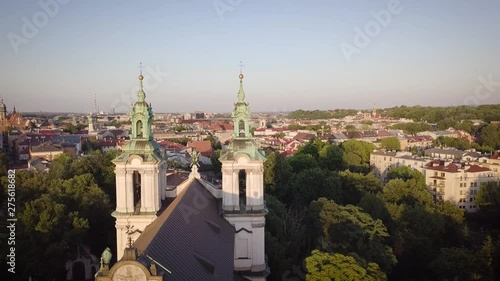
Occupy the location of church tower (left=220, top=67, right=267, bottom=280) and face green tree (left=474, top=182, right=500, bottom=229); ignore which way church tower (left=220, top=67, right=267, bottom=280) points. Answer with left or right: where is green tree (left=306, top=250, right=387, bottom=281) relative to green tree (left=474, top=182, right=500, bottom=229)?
right

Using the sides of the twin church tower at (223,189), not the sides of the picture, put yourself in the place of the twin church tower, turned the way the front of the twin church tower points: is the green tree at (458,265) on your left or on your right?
on your right

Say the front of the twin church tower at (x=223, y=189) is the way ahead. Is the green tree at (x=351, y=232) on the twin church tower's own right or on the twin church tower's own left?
on the twin church tower's own right

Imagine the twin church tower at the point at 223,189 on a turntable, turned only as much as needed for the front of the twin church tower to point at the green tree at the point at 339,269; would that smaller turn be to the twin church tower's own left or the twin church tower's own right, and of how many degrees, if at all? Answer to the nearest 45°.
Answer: approximately 90° to the twin church tower's own right

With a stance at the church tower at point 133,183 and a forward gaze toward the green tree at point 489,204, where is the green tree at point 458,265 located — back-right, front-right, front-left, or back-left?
front-right

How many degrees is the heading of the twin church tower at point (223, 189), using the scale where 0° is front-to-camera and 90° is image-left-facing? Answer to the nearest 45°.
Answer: approximately 180°

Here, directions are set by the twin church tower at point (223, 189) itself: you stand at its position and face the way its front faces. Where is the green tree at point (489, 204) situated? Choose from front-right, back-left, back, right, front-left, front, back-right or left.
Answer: front-right

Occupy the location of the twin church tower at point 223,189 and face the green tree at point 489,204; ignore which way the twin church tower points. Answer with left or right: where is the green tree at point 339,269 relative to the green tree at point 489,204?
right

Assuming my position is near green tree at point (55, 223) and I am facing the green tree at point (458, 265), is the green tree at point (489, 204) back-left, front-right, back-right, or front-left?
front-left

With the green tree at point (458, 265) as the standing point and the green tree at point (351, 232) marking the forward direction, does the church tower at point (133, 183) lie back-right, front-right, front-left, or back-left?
front-left
